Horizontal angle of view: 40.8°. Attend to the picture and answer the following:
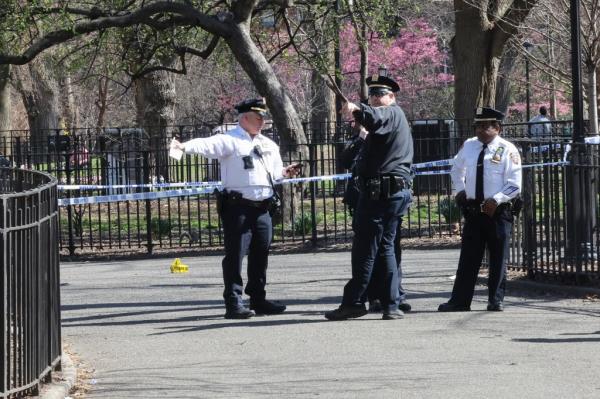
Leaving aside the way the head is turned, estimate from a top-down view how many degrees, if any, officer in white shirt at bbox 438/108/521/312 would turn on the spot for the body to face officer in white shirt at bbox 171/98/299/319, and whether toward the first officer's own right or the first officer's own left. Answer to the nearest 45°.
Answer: approximately 45° to the first officer's own right

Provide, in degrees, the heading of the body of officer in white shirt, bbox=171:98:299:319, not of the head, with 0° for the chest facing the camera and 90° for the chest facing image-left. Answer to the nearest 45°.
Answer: approximately 315°

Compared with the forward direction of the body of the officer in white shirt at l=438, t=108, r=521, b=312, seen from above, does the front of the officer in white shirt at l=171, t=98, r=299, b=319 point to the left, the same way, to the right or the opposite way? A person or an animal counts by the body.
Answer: to the left

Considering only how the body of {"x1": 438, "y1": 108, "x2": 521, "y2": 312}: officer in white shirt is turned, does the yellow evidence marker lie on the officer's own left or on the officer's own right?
on the officer's own right

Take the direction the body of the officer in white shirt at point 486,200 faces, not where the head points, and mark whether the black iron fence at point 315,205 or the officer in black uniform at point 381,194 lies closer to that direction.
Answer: the officer in black uniform

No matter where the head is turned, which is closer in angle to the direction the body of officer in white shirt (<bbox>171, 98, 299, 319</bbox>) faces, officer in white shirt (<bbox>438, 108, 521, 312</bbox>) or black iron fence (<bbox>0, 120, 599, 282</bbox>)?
the officer in white shirt

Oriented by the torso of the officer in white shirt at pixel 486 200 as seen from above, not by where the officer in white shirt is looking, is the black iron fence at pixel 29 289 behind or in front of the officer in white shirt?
in front

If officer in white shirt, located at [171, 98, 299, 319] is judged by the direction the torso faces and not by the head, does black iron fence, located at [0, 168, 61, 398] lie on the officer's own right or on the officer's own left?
on the officer's own right

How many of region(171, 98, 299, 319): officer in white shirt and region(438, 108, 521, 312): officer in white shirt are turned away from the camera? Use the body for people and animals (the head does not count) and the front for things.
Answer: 0

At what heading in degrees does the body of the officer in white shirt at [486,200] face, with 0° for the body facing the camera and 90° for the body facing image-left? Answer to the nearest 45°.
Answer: approximately 45°

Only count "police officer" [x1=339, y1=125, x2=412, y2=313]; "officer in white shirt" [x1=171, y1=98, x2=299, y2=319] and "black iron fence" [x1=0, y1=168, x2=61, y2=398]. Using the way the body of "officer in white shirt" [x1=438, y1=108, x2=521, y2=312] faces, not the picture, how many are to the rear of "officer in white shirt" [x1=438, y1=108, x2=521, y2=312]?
0

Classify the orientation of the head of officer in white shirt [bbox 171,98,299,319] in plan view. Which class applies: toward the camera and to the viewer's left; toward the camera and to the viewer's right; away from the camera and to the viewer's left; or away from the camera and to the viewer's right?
toward the camera and to the viewer's right
